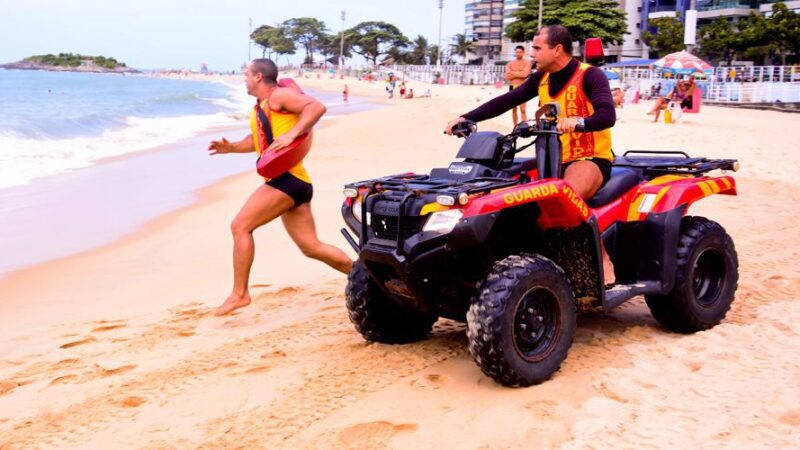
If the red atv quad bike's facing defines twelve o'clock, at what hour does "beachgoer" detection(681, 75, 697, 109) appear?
The beachgoer is roughly at 5 o'clock from the red atv quad bike.

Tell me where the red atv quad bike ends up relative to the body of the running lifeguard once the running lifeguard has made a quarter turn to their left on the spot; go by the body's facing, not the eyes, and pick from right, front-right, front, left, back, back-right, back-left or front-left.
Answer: front-left

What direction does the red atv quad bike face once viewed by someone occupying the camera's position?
facing the viewer and to the left of the viewer

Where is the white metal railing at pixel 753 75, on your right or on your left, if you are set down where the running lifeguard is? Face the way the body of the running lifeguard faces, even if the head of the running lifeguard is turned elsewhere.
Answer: on your right

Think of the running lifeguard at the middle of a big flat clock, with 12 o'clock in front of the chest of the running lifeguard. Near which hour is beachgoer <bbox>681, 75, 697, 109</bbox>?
The beachgoer is roughly at 4 o'clock from the running lifeguard.

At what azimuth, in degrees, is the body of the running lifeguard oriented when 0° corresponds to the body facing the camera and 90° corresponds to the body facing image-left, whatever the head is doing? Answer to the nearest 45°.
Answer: approximately 90°

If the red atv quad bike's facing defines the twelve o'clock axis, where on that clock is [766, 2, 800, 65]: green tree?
The green tree is roughly at 5 o'clock from the red atv quad bike.

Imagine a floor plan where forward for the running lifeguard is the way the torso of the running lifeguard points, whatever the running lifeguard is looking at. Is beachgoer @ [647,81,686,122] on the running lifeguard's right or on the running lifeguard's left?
on the running lifeguard's right

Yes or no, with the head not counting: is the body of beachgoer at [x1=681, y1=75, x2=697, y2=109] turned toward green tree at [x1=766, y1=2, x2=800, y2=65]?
no
